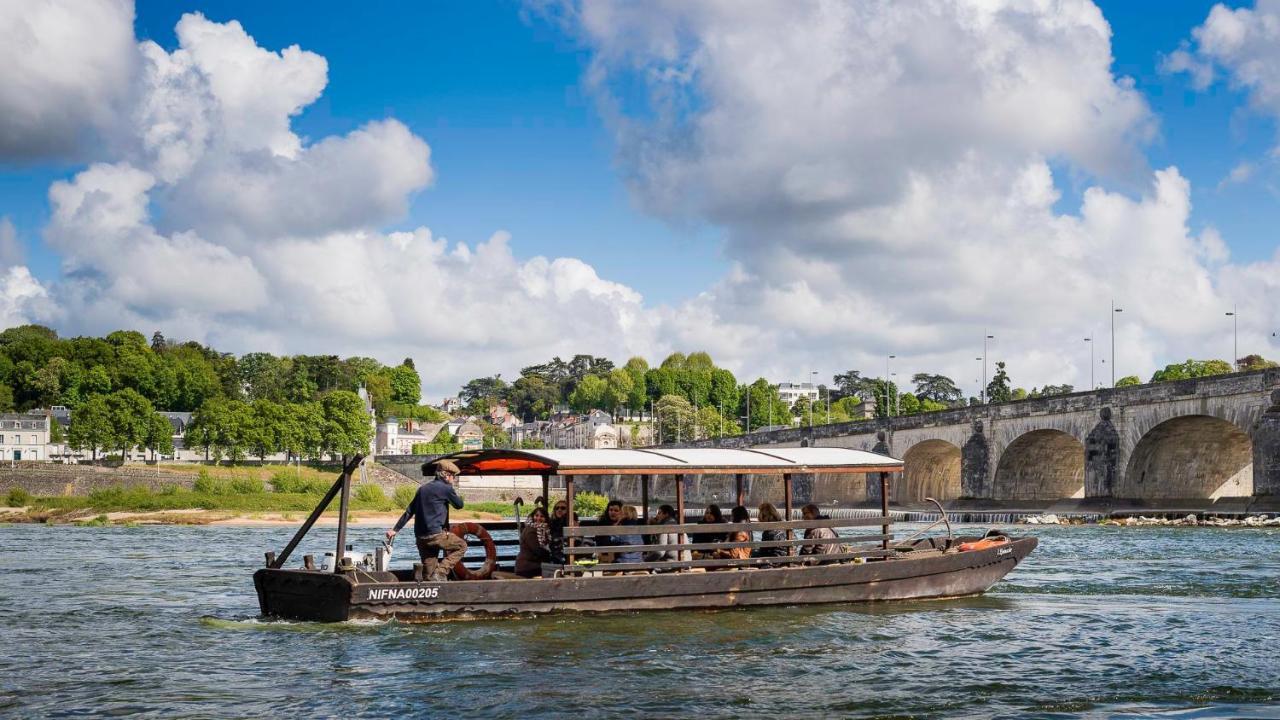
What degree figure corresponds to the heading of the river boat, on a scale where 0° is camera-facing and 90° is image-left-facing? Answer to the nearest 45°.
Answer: approximately 225°
